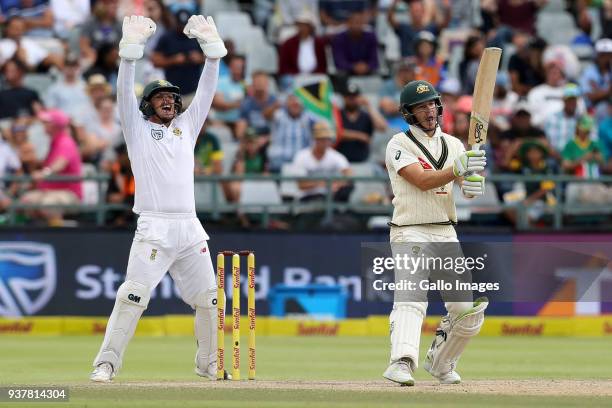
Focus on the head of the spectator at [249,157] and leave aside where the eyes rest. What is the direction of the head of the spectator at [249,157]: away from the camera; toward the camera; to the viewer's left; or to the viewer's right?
toward the camera

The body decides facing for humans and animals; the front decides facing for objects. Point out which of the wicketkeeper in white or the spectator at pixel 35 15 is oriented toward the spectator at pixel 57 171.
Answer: the spectator at pixel 35 15

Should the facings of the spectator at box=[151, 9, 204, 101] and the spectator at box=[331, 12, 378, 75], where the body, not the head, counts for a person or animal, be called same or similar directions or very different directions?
same or similar directions

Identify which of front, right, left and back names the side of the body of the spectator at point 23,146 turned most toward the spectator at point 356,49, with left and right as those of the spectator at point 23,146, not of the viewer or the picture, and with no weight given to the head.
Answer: left

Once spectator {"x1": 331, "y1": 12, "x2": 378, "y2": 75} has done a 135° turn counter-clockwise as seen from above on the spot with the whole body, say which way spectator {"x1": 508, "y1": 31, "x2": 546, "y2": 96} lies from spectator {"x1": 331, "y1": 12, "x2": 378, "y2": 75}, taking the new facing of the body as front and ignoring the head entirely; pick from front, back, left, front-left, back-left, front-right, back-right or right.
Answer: front-right

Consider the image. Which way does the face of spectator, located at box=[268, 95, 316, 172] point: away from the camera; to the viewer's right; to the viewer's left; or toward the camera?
toward the camera

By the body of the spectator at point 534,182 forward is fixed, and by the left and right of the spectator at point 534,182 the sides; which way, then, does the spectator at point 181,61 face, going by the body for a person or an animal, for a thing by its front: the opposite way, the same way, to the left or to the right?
the same way

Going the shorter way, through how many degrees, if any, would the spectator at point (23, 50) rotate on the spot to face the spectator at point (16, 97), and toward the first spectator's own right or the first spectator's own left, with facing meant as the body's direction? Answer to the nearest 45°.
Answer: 0° — they already face them

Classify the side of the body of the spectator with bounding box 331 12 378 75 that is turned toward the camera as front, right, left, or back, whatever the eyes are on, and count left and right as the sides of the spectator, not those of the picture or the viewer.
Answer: front

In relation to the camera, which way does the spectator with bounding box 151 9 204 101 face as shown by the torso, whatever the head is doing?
toward the camera

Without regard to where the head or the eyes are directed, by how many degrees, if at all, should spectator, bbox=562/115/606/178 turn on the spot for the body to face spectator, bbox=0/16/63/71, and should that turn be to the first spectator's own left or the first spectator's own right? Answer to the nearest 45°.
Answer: approximately 90° to the first spectator's own right

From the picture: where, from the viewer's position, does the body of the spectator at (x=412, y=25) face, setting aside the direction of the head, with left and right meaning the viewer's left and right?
facing the viewer

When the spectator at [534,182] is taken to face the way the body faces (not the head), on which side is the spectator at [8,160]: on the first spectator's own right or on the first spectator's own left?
on the first spectator's own right

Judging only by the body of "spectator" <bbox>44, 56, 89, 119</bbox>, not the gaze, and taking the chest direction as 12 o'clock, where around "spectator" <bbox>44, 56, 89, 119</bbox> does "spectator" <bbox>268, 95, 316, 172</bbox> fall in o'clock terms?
"spectator" <bbox>268, 95, 316, 172</bbox> is roughly at 10 o'clock from "spectator" <bbox>44, 56, 89, 119</bbox>.

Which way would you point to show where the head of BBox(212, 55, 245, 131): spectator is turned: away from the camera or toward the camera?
toward the camera

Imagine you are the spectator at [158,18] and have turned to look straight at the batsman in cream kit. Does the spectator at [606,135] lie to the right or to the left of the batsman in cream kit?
left

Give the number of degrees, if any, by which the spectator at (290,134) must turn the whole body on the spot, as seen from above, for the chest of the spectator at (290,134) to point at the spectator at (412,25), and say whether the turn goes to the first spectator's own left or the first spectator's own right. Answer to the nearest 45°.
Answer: approximately 135° to the first spectator's own left

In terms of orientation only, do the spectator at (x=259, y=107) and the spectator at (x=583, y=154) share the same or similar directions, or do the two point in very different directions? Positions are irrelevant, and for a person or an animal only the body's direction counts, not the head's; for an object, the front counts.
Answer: same or similar directions

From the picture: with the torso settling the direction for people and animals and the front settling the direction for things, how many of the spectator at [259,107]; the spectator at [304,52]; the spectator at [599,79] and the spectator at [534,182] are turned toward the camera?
4

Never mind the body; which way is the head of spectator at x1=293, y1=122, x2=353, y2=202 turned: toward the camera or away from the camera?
toward the camera

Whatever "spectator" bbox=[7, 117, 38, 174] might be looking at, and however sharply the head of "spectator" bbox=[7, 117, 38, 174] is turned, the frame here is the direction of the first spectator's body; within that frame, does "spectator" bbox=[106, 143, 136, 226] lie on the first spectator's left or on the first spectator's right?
on the first spectator's left

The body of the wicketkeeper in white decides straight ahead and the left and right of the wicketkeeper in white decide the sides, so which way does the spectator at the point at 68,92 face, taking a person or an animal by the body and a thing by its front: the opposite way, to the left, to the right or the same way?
the same way

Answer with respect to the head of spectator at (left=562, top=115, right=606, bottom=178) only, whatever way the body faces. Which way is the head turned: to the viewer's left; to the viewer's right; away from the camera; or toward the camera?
toward the camera
